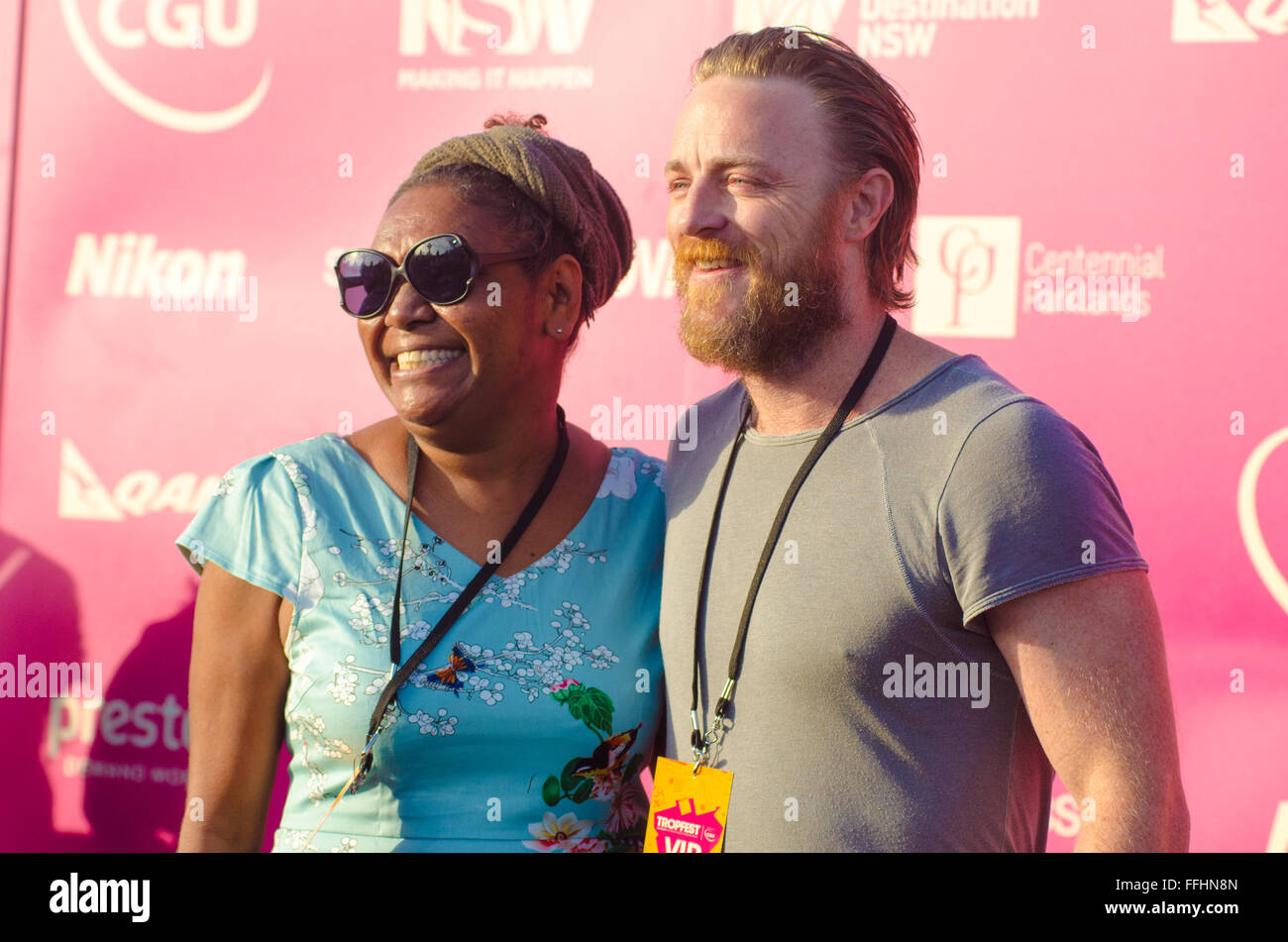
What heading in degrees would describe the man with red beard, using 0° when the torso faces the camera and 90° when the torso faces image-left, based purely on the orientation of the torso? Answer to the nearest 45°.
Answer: approximately 45°

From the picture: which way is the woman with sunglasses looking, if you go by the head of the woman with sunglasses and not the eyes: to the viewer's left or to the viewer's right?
to the viewer's left
